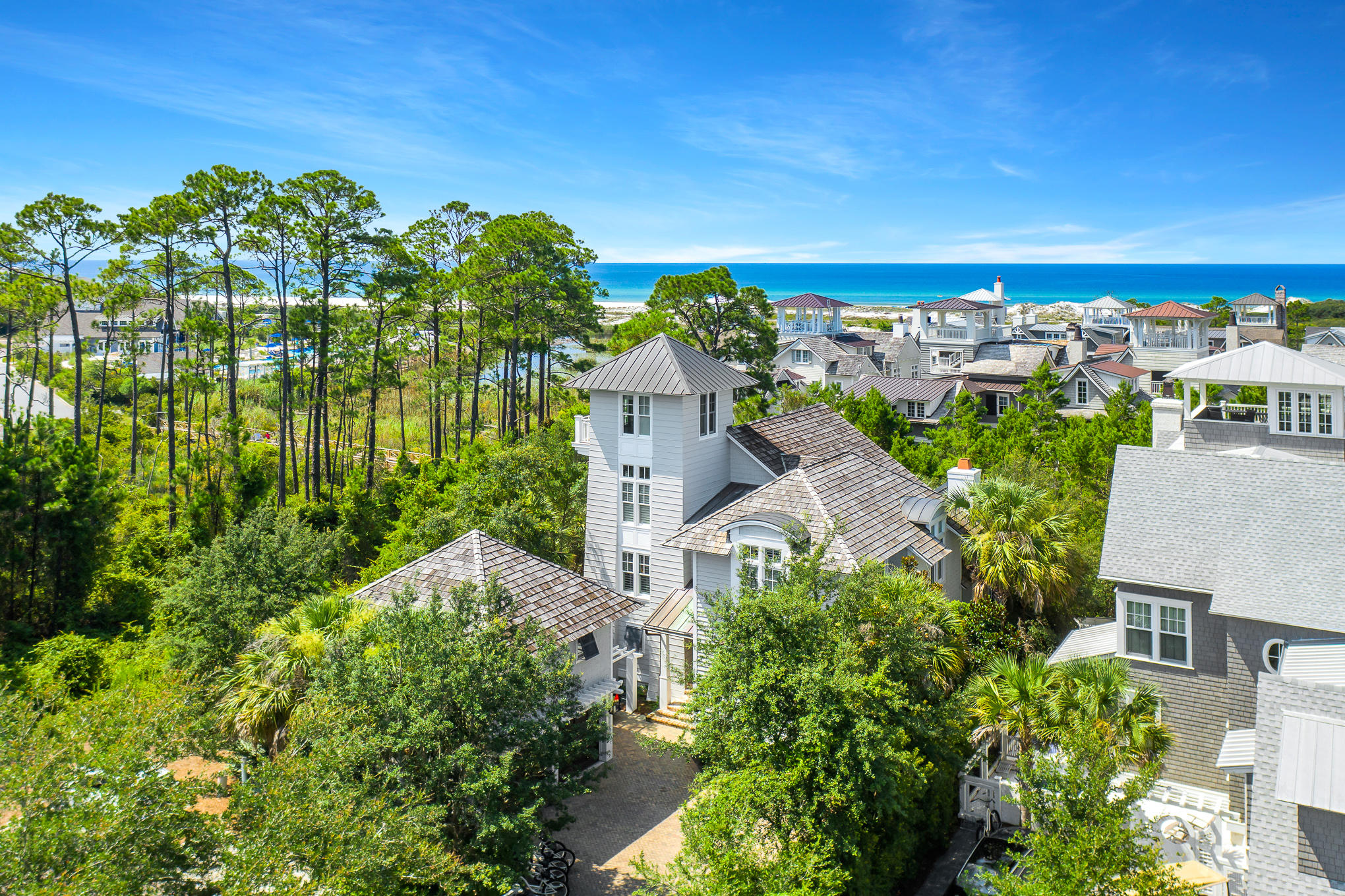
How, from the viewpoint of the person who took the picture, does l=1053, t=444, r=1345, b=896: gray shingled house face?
facing the viewer

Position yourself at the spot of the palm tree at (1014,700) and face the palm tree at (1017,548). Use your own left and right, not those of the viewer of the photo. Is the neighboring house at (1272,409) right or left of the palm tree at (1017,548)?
right

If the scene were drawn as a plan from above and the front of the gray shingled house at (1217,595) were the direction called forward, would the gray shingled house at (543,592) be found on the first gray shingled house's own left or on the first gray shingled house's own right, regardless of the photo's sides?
on the first gray shingled house's own right

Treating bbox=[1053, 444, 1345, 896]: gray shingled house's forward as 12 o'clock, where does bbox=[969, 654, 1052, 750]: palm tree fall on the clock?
The palm tree is roughly at 2 o'clock from the gray shingled house.

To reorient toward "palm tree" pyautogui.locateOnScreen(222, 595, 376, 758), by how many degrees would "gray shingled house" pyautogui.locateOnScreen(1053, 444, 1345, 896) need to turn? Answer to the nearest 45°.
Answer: approximately 45° to its right

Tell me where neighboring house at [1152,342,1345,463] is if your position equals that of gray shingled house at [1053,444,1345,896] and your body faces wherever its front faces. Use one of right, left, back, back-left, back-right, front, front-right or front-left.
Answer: back
